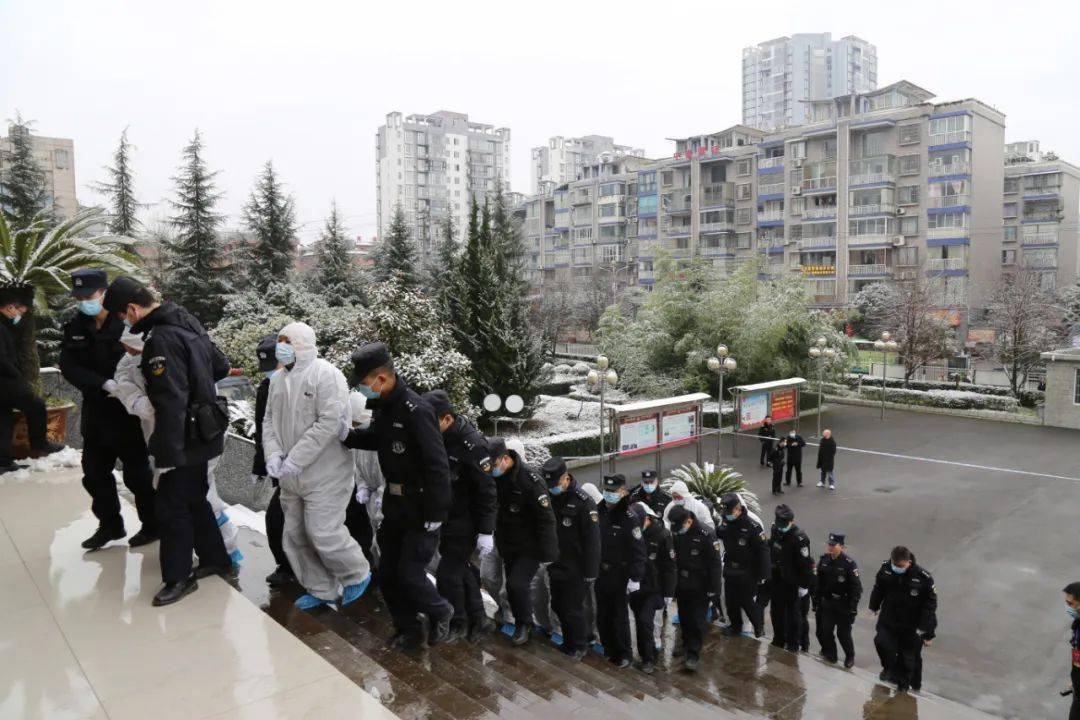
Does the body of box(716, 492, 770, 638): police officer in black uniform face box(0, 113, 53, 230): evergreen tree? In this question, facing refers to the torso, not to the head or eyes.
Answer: no

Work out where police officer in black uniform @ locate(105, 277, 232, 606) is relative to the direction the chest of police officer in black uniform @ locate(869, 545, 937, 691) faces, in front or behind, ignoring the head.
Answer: in front

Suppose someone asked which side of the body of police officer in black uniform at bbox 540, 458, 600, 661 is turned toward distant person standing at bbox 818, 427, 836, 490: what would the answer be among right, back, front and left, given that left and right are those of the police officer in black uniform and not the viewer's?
back

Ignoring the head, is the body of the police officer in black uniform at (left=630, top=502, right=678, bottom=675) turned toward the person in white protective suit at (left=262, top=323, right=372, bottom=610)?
yes

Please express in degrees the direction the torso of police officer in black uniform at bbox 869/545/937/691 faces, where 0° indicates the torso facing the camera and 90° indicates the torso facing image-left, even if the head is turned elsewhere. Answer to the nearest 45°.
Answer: approximately 45°

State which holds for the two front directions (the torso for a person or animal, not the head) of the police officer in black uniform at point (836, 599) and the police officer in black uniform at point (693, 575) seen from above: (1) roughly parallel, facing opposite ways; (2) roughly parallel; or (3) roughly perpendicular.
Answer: roughly parallel

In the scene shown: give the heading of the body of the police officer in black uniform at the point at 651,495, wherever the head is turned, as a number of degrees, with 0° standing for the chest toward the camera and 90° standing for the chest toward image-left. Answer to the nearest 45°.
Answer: approximately 45°

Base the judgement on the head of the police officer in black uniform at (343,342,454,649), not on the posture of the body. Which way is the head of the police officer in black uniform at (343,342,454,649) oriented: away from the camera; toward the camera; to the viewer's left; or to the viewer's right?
to the viewer's left

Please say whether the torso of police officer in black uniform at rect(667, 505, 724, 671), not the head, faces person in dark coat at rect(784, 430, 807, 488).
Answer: no

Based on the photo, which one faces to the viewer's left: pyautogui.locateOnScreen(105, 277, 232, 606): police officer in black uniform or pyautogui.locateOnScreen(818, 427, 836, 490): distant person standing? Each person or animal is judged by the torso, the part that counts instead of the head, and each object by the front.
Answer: the police officer in black uniform

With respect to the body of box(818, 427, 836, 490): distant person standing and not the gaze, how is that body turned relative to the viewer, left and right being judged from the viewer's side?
facing the viewer

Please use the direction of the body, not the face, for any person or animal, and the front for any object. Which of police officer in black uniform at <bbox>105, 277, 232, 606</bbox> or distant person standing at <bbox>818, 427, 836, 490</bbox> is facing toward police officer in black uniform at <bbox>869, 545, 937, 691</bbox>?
the distant person standing

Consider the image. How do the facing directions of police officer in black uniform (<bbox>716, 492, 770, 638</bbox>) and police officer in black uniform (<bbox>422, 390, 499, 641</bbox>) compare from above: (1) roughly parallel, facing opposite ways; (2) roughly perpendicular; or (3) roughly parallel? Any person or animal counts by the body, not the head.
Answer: roughly parallel

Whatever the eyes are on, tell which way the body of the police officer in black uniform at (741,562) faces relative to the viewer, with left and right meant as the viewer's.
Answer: facing the viewer and to the left of the viewer

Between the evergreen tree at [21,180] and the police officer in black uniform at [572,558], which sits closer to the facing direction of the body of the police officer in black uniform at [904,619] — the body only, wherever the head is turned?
the police officer in black uniform

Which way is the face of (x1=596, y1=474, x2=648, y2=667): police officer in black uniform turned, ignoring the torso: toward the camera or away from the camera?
toward the camera

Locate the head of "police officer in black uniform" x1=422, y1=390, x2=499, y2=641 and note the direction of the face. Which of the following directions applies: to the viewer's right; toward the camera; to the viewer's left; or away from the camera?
to the viewer's left
